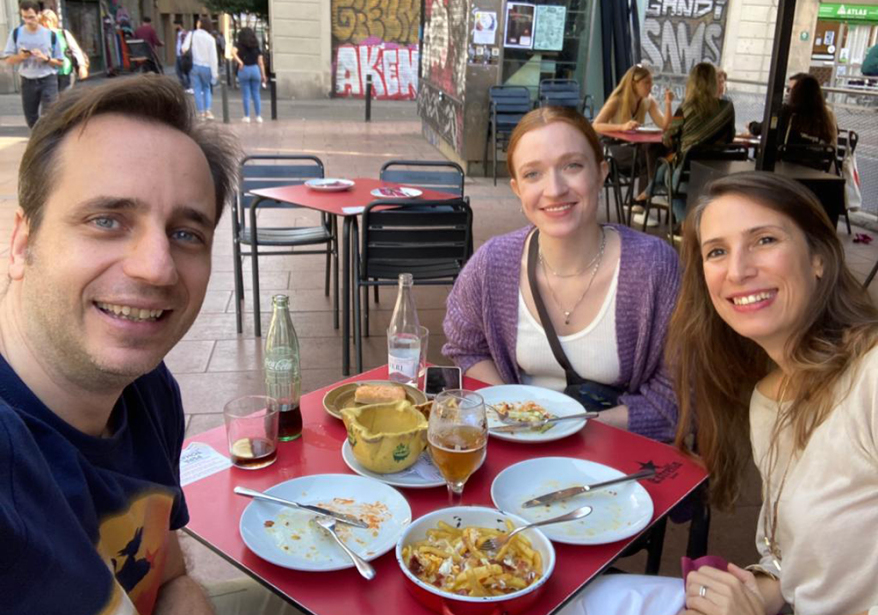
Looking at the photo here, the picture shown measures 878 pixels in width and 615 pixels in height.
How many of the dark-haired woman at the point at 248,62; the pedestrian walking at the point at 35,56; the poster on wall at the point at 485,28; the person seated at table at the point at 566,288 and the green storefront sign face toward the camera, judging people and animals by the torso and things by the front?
4

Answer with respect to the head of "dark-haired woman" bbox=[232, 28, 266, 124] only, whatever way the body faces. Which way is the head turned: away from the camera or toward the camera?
away from the camera

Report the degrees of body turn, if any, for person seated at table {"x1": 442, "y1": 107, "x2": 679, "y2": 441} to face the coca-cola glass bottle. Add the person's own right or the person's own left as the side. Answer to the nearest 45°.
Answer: approximately 45° to the person's own right

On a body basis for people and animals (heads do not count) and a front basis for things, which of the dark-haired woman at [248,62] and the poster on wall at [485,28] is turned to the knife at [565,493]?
the poster on wall

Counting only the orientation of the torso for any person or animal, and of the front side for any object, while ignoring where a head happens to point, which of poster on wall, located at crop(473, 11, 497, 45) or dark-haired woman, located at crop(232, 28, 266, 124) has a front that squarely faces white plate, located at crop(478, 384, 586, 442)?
the poster on wall

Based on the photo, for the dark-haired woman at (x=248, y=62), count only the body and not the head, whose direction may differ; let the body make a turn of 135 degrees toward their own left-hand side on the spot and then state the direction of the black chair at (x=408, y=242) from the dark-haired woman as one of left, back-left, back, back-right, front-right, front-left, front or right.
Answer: front-left

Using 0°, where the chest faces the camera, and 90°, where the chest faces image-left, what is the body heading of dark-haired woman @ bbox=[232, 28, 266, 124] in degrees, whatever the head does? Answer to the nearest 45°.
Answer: approximately 180°

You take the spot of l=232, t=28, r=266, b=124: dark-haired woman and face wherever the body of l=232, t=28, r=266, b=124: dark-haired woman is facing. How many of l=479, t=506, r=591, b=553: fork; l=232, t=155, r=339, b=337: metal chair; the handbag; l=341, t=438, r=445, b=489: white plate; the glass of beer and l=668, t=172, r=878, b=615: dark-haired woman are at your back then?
6

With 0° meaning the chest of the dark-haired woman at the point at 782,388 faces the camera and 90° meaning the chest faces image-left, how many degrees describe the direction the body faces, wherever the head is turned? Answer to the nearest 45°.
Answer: approximately 45°

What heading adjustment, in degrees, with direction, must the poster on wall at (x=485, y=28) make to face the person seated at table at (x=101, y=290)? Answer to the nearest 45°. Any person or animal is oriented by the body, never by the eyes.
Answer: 0° — it already faces them

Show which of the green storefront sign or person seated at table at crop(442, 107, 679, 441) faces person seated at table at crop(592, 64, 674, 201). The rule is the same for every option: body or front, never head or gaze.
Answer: the green storefront sign

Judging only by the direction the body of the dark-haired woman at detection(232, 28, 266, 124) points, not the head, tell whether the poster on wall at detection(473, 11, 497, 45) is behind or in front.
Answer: behind

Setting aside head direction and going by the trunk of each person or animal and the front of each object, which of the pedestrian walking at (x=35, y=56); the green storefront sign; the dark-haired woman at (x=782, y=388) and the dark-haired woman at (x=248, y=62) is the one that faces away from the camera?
the dark-haired woman at (x=248, y=62)

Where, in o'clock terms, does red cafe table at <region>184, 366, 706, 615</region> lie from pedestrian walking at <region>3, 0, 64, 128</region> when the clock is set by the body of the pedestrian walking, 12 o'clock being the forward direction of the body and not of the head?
The red cafe table is roughly at 12 o'clock from the pedestrian walking.

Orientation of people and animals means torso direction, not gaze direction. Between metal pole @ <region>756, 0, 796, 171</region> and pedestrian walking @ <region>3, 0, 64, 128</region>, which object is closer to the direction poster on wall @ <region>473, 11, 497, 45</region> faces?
the metal pole
